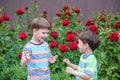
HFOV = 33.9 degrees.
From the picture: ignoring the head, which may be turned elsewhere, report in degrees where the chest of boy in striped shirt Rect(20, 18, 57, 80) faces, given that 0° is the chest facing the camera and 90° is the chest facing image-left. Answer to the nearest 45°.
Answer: approximately 315°

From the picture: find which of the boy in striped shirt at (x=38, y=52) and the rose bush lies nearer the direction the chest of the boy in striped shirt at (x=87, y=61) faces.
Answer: the boy in striped shirt

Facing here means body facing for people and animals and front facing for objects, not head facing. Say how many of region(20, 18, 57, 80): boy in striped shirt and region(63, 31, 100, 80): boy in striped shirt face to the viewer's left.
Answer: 1

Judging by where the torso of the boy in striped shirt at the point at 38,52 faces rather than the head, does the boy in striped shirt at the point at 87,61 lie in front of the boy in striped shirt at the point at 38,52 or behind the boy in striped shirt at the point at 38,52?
in front

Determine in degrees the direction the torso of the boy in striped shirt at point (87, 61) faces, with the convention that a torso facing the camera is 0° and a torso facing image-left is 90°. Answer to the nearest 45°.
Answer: approximately 90°

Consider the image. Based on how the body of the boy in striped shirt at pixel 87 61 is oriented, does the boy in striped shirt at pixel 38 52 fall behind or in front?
in front

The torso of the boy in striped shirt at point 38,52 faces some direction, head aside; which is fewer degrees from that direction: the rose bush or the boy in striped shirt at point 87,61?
the boy in striped shirt

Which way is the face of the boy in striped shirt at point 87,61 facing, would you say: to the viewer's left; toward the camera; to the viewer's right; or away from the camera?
to the viewer's left

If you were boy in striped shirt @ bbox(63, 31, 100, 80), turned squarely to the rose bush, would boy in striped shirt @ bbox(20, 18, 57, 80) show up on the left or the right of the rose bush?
left
